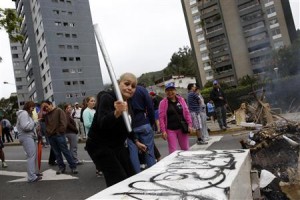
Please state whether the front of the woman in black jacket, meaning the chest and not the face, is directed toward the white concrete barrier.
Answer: yes

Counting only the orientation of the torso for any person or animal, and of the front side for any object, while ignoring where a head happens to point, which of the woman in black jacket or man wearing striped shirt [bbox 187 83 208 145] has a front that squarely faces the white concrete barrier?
the woman in black jacket

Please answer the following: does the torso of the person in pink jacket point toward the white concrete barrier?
yes

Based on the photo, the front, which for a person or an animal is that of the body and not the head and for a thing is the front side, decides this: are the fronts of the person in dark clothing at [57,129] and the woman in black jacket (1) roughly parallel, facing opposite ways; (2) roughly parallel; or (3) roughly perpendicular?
roughly perpendicular

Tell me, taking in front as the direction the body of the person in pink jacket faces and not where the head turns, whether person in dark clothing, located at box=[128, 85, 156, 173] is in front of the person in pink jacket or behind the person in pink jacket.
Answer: in front

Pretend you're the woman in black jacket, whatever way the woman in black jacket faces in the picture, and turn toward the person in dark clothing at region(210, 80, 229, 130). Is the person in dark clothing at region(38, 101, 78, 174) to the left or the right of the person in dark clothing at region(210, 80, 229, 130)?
left
